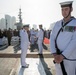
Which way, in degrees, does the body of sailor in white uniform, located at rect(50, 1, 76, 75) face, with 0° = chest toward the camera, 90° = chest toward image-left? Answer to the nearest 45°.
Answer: approximately 45°
